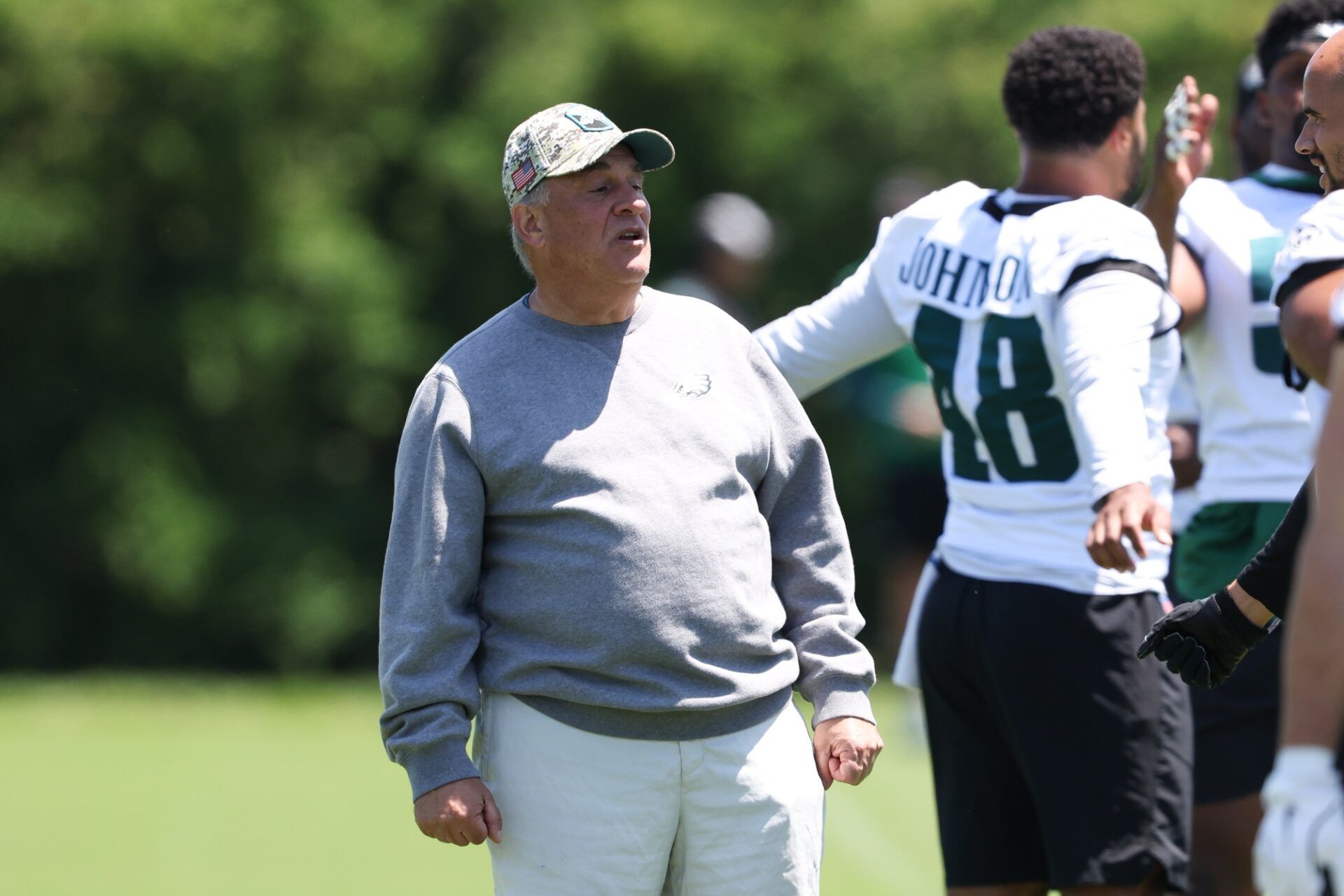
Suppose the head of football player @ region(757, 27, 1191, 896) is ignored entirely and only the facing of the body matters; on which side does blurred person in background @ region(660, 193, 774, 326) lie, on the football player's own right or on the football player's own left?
on the football player's own left

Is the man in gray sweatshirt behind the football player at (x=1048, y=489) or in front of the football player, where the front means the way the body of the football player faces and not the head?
behind

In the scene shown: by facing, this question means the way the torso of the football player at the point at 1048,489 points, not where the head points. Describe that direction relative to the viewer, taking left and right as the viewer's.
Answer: facing away from the viewer and to the right of the viewer

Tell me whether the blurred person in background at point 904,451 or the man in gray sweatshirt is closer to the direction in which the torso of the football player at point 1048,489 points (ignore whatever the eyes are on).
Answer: the blurred person in background

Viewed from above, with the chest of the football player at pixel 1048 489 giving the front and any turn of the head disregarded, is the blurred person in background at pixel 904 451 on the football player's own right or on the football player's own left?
on the football player's own left
